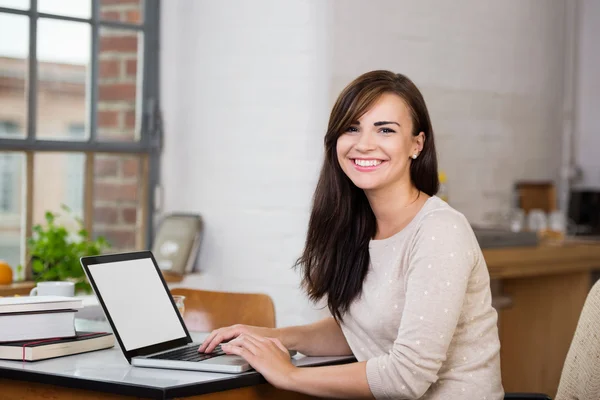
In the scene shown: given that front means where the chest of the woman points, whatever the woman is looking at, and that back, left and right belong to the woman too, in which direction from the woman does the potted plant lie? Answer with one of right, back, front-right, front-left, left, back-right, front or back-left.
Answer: right

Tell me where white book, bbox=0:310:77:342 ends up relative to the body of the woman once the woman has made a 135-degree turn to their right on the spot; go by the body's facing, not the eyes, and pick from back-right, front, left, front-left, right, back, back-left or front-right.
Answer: left

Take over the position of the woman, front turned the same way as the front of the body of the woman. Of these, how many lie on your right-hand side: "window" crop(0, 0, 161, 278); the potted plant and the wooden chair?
3

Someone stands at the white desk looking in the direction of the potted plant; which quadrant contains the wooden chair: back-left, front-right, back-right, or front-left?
front-right

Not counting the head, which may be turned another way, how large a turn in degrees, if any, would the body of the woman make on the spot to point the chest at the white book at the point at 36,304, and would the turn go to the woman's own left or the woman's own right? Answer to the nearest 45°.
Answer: approximately 45° to the woman's own right

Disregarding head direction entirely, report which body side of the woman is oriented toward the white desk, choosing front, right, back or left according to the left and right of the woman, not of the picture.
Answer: front

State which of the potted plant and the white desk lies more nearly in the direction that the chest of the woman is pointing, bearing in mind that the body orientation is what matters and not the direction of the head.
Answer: the white desk

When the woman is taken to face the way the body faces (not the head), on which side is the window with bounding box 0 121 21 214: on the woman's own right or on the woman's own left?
on the woman's own right
